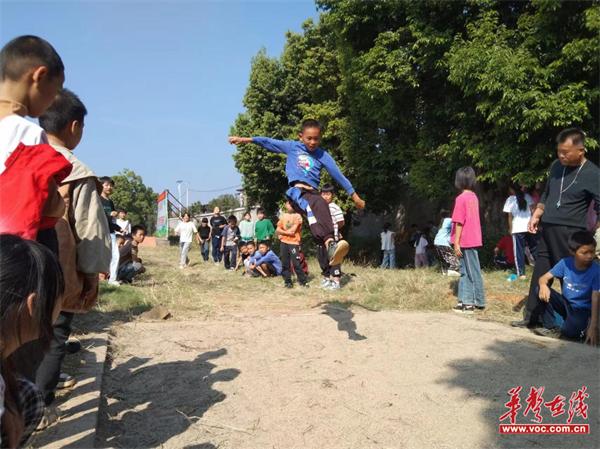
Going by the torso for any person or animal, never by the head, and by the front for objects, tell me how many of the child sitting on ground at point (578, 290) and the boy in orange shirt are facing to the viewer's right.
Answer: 0

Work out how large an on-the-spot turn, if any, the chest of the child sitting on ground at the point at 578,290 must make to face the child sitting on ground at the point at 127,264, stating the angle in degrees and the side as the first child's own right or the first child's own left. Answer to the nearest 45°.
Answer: approximately 45° to the first child's own right

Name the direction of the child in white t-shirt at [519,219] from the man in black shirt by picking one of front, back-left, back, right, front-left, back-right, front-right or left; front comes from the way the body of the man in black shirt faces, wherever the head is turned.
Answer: back-right

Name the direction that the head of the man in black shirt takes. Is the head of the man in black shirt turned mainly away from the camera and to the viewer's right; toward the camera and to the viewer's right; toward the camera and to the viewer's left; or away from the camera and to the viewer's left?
toward the camera and to the viewer's left

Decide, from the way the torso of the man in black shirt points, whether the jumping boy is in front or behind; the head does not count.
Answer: in front

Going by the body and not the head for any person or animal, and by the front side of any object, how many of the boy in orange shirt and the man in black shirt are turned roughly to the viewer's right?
0

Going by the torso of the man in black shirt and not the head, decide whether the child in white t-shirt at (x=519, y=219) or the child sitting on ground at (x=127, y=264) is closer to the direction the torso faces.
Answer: the child sitting on ground

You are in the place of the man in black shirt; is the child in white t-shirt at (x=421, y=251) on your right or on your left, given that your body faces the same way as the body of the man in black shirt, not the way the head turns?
on your right

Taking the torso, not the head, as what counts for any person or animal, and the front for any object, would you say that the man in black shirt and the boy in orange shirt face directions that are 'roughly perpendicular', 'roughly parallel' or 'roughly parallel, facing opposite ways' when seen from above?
roughly perpendicular

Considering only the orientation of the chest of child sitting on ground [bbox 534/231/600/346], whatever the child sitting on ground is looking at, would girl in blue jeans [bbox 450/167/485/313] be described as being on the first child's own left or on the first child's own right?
on the first child's own right

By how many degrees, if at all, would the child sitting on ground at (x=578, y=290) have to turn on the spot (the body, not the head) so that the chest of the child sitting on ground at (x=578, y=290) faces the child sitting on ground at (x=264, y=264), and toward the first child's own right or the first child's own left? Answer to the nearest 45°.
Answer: approximately 90° to the first child's own right

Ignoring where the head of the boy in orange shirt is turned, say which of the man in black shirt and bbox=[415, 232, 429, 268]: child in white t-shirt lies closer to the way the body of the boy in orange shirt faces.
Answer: the man in black shirt

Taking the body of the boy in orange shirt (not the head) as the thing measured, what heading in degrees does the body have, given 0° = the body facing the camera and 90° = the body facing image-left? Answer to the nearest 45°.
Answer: approximately 0°

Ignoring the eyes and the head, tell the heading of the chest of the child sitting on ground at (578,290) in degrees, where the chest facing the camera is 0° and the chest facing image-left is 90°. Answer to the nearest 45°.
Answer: approximately 45°
